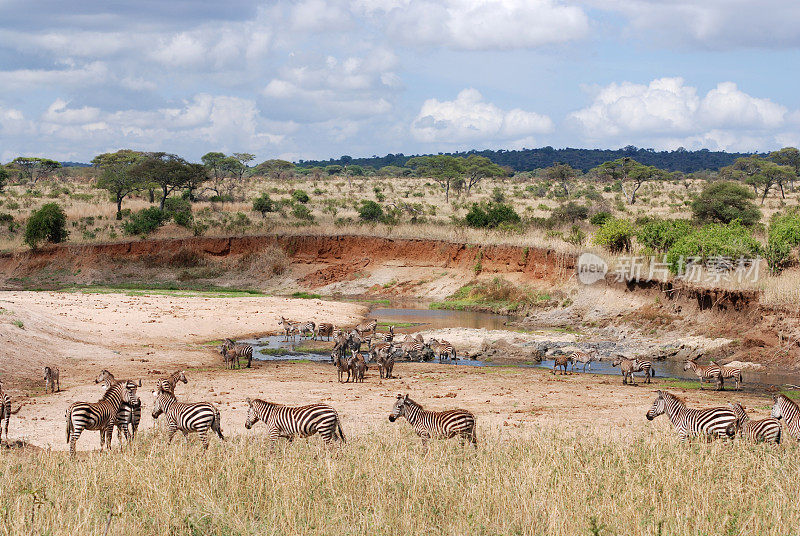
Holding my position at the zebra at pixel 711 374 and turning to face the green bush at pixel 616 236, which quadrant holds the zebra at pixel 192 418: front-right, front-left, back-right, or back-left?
back-left

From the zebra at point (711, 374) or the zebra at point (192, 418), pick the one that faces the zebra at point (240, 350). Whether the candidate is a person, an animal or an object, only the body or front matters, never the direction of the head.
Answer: the zebra at point (711, 374)

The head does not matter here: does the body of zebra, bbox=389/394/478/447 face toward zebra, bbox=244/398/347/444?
yes

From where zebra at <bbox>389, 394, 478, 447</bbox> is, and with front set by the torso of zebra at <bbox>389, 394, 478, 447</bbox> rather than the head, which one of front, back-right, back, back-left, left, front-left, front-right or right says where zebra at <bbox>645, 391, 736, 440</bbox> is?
back

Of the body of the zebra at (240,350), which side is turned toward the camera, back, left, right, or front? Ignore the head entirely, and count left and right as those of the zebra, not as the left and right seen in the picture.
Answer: left

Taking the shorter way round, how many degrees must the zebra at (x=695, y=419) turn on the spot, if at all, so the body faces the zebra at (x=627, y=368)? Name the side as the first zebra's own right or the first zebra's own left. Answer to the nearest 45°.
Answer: approximately 90° to the first zebra's own right

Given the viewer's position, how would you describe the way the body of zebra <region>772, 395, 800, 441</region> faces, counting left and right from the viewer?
facing to the left of the viewer

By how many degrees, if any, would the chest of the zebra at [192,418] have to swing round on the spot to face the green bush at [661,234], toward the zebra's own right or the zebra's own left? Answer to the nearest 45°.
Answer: approximately 135° to the zebra's own right

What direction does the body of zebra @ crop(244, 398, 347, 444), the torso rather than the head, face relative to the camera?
to the viewer's left

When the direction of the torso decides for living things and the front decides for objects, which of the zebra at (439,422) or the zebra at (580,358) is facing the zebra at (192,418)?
the zebra at (439,422)

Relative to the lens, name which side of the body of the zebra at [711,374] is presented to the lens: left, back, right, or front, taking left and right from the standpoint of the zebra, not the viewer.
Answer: left
